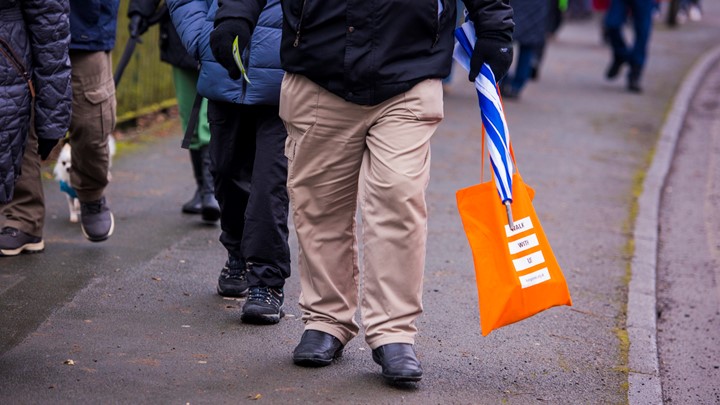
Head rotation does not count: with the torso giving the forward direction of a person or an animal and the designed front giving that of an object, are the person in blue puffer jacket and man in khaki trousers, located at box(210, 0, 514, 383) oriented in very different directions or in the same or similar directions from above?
same or similar directions

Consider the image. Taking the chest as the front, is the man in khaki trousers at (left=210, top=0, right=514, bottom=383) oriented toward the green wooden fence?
no

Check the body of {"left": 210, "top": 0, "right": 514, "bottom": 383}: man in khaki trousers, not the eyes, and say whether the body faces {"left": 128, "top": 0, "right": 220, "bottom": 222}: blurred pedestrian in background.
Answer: no

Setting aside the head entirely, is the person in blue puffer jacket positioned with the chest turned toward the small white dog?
no

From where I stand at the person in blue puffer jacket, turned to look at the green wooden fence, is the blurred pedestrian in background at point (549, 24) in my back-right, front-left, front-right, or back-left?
front-right
